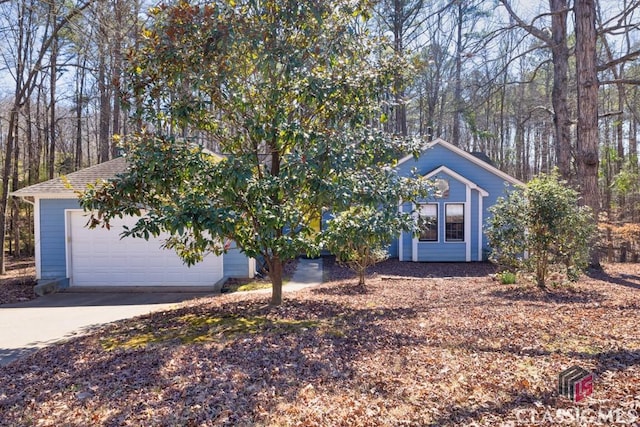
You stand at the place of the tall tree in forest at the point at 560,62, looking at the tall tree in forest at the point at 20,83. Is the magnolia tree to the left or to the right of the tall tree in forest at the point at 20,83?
left
